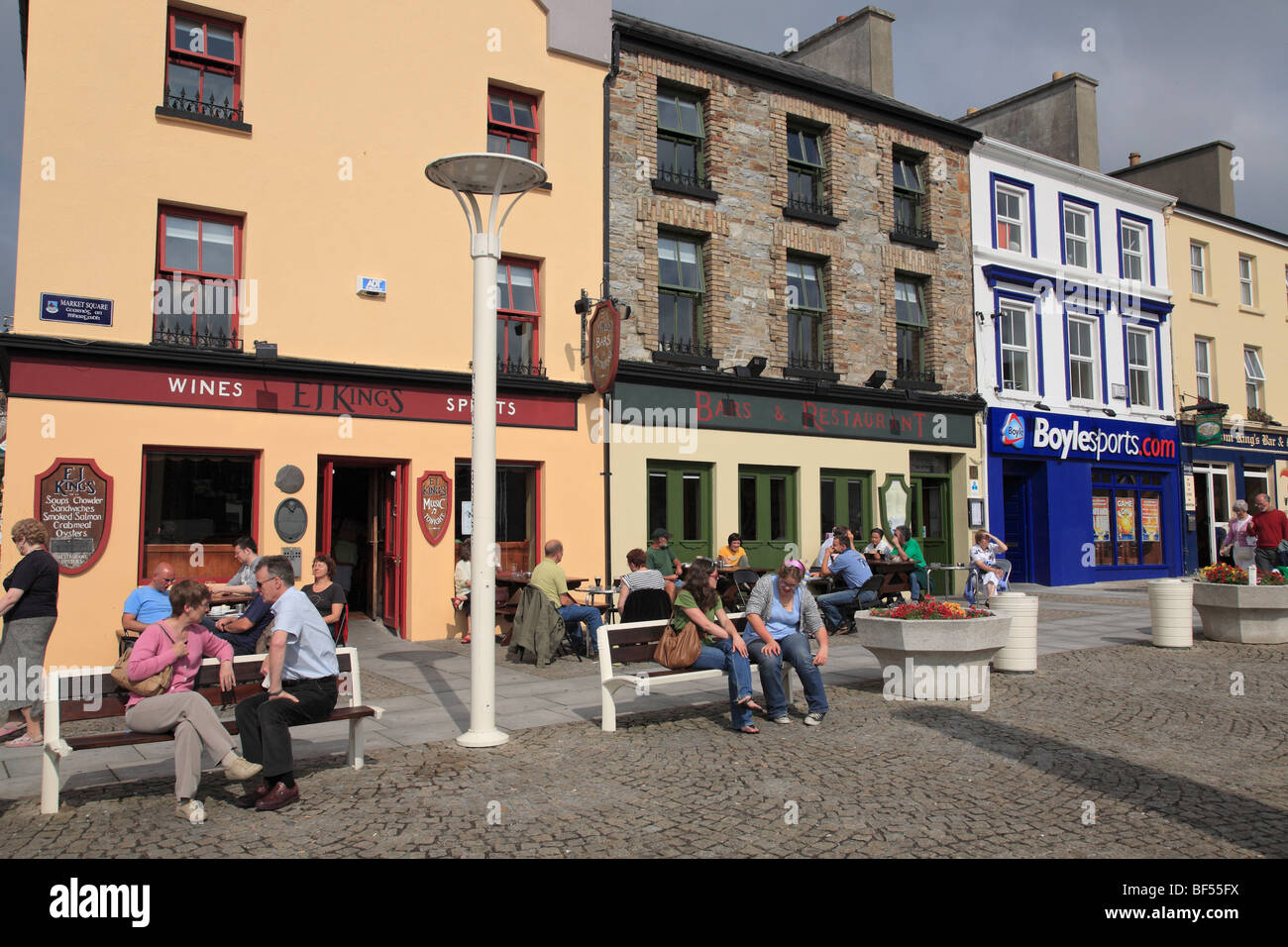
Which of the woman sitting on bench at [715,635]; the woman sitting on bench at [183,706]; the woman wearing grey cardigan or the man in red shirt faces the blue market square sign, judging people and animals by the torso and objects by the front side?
the man in red shirt

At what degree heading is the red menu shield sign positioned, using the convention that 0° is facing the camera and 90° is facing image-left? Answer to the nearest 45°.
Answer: approximately 0°

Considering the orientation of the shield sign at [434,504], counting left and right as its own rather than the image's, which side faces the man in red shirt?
left

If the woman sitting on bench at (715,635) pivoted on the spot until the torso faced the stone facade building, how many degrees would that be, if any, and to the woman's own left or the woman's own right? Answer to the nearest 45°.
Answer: approximately 135° to the woman's own left

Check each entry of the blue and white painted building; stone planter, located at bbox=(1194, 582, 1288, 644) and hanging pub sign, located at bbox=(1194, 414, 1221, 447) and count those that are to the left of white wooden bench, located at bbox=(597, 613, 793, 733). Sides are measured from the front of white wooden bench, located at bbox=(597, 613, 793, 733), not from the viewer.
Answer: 3

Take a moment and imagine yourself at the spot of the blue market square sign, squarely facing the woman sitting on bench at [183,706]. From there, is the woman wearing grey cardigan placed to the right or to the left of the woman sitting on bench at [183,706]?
left

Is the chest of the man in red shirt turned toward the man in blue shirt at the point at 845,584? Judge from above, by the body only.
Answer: yes

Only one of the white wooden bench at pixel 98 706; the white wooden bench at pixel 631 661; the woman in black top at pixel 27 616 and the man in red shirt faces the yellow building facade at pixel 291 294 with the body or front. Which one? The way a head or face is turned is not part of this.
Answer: the man in red shirt

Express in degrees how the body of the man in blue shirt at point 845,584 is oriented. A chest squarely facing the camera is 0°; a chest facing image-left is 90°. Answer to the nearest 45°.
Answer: approximately 90°
